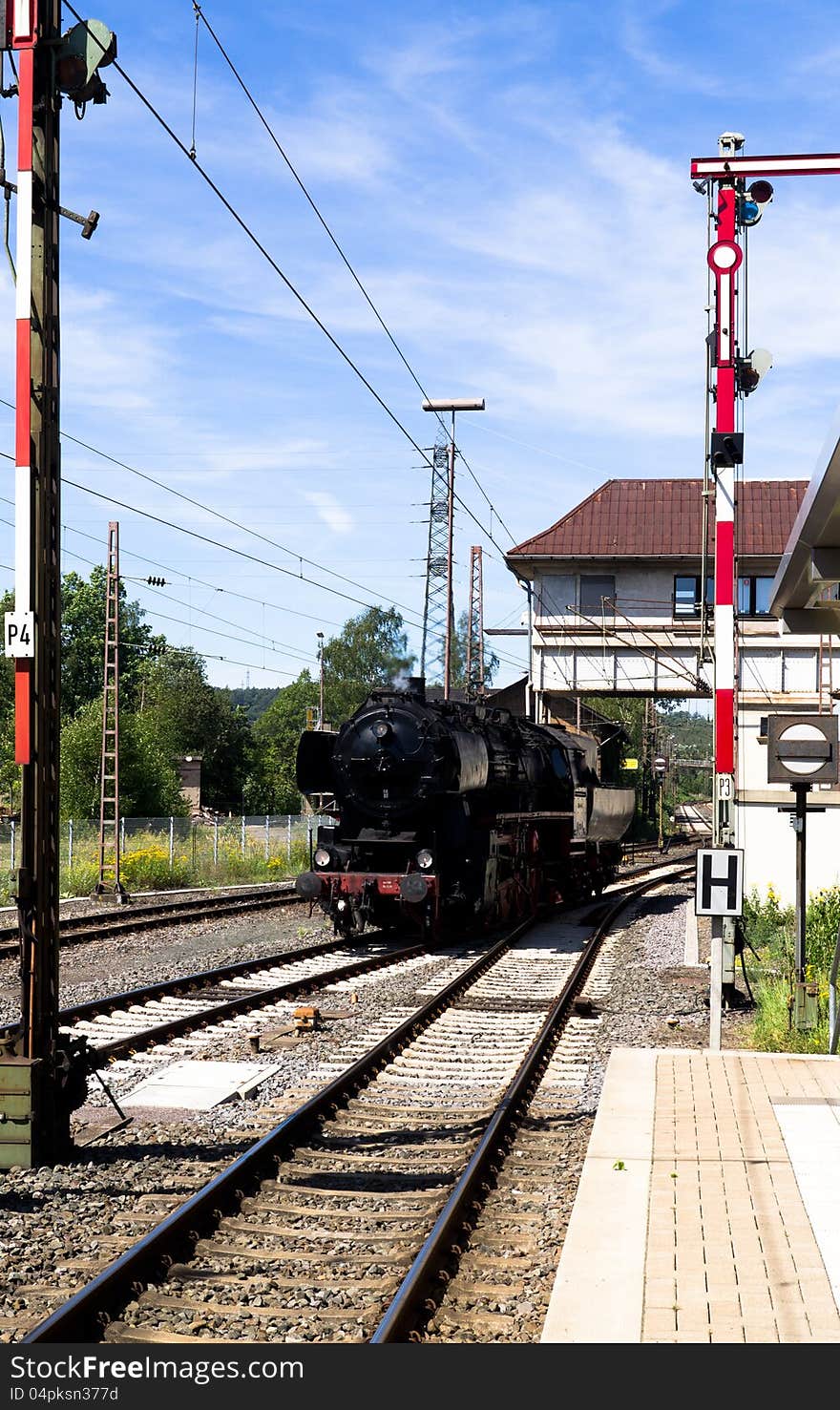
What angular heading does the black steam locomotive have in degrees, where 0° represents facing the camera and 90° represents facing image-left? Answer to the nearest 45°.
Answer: approximately 45°

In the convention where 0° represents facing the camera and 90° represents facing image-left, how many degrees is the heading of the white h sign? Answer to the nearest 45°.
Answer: approximately 0°

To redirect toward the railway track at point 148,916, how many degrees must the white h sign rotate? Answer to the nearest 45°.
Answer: approximately 135° to its right

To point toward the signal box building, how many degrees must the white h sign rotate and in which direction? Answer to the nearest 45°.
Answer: approximately 180°

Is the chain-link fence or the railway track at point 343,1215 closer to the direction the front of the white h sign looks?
the railway track

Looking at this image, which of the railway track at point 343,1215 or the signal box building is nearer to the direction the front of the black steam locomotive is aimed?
the railway track

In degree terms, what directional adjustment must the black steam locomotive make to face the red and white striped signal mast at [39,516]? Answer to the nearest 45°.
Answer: approximately 45° to its left
